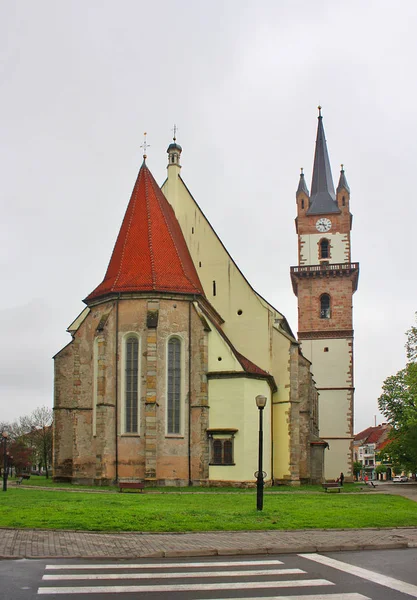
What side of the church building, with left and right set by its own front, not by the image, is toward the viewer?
back

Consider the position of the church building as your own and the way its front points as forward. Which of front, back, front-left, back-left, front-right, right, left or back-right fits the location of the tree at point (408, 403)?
front-right
